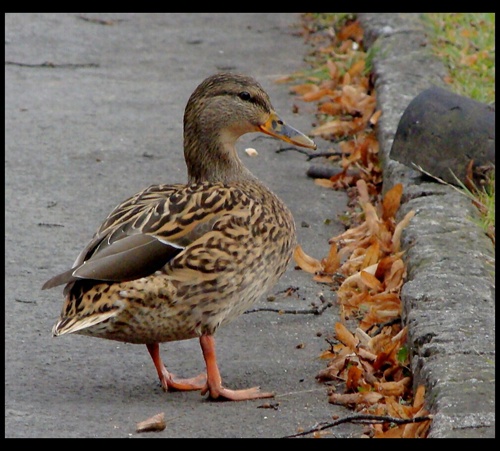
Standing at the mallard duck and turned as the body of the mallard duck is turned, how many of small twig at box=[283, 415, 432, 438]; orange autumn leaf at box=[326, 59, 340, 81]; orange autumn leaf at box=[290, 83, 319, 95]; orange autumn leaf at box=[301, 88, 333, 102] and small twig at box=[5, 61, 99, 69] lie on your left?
4

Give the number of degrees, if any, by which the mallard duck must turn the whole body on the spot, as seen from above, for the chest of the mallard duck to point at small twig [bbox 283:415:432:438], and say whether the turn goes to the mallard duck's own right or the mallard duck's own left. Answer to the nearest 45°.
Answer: approximately 45° to the mallard duck's own right

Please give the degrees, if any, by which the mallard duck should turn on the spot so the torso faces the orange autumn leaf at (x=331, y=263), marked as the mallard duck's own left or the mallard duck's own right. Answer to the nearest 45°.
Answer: approximately 45° to the mallard duck's own left

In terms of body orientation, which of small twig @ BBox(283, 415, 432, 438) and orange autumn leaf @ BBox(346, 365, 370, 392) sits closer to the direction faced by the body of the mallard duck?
the orange autumn leaf

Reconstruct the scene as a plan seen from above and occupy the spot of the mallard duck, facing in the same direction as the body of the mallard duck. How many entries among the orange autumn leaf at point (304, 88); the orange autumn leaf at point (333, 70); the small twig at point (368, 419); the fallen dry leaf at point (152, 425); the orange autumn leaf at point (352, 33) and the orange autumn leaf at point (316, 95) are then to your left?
4

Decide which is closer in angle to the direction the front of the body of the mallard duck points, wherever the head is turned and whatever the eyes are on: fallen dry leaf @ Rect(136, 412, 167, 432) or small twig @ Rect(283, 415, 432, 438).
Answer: the small twig

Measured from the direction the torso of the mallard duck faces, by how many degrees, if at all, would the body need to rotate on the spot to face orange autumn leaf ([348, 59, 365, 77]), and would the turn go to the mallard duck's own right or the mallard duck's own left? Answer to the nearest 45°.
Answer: approximately 90° to the mallard duck's own left

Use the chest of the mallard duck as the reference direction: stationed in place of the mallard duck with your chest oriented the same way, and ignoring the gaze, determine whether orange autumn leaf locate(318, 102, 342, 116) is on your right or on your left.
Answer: on your left

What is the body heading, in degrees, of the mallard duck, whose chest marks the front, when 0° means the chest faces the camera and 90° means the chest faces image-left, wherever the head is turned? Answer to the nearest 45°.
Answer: approximately 270°

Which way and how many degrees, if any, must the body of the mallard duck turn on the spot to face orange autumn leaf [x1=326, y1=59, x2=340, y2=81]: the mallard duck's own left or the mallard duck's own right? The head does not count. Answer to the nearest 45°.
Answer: approximately 90° to the mallard duck's own left

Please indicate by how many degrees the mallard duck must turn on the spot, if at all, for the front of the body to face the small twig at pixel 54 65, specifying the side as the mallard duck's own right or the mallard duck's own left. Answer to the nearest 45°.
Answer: approximately 90° to the mallard duck's own left

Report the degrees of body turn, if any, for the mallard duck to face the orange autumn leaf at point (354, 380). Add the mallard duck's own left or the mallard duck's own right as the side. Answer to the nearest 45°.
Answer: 0° — it already faces it
